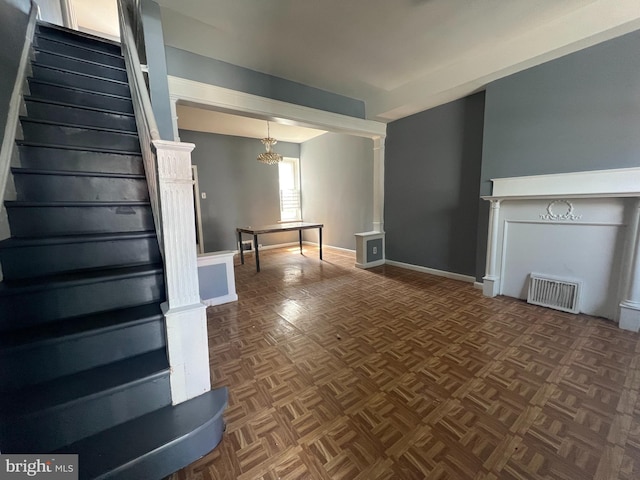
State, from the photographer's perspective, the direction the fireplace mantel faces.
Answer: facing the viewer and to the left of the viewer

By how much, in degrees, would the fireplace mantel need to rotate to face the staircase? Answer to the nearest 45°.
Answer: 0° — it already faces it
